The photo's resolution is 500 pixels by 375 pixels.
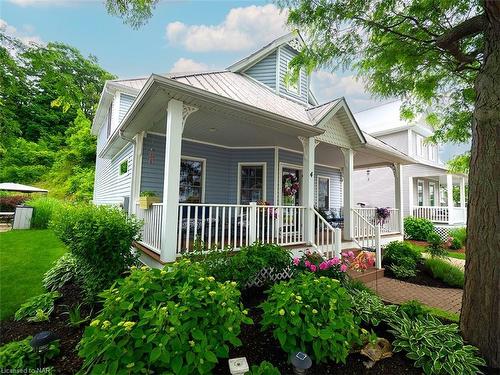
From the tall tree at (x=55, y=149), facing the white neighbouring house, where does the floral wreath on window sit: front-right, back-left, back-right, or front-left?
front-right

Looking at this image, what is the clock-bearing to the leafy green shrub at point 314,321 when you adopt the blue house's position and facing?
The leafy green shrub is roughly at 1 o'clock from the blue house.

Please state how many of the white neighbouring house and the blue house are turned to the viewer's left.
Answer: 0

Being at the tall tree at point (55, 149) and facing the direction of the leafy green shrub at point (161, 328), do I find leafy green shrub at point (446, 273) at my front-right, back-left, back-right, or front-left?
front-left

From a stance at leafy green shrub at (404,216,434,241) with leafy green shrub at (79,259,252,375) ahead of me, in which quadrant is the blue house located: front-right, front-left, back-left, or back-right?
front-right

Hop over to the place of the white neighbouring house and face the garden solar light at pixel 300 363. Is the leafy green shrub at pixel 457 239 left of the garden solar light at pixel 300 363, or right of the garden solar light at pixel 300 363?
left

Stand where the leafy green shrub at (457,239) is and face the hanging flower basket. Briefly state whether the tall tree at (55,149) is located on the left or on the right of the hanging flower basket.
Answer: right

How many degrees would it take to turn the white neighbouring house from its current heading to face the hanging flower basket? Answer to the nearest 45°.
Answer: approximately 45° to its right

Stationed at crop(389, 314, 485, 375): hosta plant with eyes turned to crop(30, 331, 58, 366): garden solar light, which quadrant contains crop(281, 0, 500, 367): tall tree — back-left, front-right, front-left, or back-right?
back-right

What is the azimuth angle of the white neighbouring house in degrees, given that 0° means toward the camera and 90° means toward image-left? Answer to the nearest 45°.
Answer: approximately 315°

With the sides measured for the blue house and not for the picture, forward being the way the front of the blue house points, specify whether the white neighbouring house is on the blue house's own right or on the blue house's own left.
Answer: on the blue house's own left

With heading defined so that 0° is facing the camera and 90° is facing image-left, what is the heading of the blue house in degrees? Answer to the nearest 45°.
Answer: approximately 315°

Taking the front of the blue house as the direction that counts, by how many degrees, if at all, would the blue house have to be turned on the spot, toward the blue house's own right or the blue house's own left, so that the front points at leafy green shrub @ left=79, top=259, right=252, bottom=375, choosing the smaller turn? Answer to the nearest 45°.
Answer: approximately 45° to the blue house's own right
